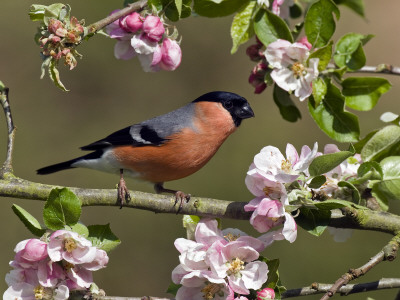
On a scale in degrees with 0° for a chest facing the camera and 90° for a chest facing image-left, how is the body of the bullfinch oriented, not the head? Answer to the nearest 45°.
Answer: approximately 270°

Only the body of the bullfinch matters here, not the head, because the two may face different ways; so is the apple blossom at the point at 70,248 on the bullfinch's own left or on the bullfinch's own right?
on the bullfinch's own right

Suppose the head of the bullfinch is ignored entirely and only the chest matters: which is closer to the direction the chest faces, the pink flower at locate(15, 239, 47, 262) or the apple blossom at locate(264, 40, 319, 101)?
the apple blossom

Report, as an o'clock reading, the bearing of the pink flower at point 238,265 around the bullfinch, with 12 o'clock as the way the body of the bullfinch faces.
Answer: The pink flower is roughly at 1 o'clock from the bullfinch.
